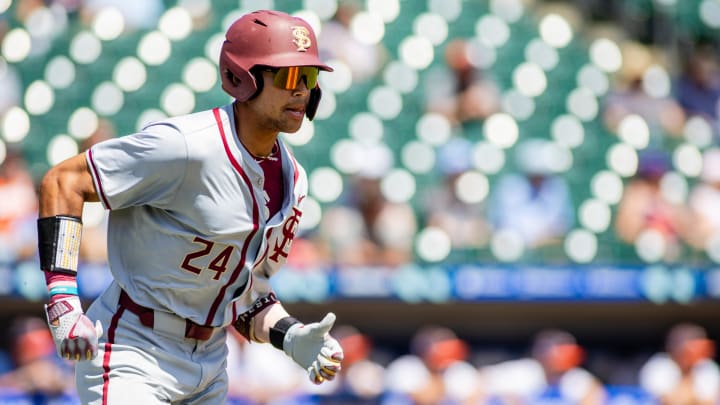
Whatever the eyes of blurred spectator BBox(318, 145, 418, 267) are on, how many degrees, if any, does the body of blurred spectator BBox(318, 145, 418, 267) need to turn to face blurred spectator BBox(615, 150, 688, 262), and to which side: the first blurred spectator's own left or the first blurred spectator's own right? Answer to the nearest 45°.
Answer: approximately 90° to the first blurred spectator's own left

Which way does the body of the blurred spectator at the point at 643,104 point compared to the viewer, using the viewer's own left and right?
facing the viewer

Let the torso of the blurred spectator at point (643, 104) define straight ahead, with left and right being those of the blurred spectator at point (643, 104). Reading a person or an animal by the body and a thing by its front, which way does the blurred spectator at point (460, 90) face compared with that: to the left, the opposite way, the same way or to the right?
the same way

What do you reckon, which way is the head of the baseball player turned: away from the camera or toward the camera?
toward the camera

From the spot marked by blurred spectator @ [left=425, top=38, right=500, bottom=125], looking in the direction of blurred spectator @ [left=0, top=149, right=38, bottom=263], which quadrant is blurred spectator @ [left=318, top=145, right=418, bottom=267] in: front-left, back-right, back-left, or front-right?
front-left

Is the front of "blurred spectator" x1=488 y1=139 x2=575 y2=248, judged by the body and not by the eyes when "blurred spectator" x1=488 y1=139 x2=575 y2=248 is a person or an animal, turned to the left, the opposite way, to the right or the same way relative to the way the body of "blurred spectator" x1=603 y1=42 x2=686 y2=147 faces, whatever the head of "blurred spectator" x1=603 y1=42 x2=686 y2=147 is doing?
the same way

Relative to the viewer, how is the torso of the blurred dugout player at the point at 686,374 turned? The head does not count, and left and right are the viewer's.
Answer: facing the viewer and to the right of the viewer

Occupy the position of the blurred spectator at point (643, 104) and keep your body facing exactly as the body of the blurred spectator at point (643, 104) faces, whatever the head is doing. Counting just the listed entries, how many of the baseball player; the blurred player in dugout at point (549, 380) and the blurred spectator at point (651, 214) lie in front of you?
3

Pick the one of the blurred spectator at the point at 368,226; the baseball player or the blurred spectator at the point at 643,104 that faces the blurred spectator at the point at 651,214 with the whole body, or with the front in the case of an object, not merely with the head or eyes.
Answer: the blurred spectator at the point at 643,104

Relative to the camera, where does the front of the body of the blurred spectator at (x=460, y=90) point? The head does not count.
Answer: toward the camera

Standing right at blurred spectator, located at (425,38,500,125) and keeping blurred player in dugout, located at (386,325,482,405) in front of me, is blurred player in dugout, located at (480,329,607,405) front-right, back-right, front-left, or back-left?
front-left

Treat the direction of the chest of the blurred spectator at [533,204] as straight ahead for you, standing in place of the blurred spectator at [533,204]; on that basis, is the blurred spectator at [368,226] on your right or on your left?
on your right

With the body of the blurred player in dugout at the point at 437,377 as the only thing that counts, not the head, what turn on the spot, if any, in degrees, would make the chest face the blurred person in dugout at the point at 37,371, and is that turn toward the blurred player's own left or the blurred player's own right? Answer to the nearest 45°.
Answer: approximately 135° to the blurred player's own right

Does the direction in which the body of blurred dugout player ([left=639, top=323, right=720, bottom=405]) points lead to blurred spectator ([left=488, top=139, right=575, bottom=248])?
no

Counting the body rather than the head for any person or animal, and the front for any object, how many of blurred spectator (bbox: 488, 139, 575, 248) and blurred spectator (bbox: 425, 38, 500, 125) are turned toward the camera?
2

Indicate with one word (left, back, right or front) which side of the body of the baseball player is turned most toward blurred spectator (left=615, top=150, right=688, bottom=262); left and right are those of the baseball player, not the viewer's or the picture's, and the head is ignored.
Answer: left
